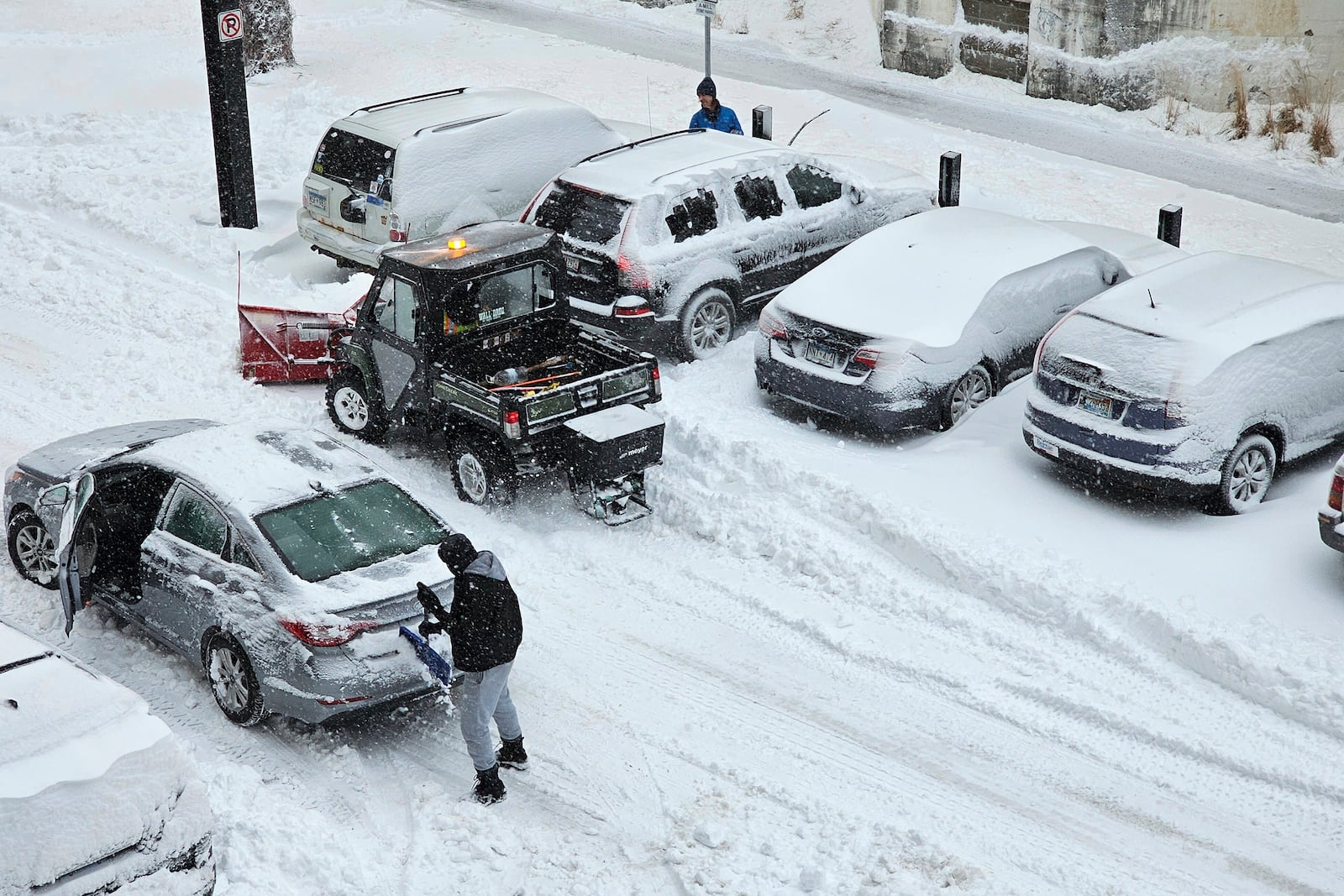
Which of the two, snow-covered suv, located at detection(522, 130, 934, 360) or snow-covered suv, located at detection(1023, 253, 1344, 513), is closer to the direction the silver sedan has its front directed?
the snow-covered suv, located at detection(522, 130, 934, 360)

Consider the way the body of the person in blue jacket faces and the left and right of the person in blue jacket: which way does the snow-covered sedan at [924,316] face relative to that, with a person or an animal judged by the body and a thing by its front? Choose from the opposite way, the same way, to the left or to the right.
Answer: the opposite way

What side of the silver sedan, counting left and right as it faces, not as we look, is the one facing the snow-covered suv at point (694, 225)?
right

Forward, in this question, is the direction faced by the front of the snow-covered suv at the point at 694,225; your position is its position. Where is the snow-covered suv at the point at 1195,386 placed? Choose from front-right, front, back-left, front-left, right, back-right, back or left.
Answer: right

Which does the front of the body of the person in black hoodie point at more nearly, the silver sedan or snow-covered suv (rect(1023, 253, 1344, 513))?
the silver sedan

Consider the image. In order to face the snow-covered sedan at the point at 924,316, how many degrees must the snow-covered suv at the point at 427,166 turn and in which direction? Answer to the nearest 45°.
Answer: approximately 90° to its right

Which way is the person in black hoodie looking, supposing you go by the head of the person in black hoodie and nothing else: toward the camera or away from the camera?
away from the camera

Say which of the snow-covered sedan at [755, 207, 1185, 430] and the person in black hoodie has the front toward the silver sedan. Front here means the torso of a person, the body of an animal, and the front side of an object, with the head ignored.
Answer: the person in black hoodie

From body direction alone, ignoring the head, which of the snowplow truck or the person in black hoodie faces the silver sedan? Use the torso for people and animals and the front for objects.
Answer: the person in black hoodie

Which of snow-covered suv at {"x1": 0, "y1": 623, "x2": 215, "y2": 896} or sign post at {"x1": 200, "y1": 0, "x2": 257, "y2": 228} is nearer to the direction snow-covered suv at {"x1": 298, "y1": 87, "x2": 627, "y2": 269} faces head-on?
the sign post

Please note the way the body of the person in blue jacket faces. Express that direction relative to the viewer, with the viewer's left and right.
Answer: facing the viewer and to the left of the viewer
